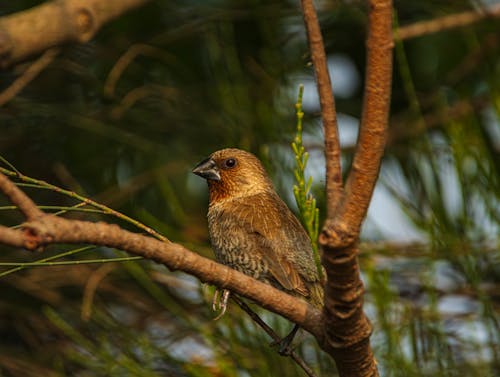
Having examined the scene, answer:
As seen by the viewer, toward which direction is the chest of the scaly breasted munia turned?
to the viewer's left

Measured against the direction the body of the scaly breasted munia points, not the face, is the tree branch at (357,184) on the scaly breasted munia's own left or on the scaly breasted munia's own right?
on the scaly breasted munia's own left

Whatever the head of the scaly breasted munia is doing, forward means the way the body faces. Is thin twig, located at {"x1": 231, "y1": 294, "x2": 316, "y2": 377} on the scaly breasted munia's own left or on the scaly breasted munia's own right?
on the scaly breasted munia's own left

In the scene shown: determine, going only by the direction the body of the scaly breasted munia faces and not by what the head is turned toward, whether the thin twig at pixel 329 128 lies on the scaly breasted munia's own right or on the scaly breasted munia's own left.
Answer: on the scaly breasted munia's own left
